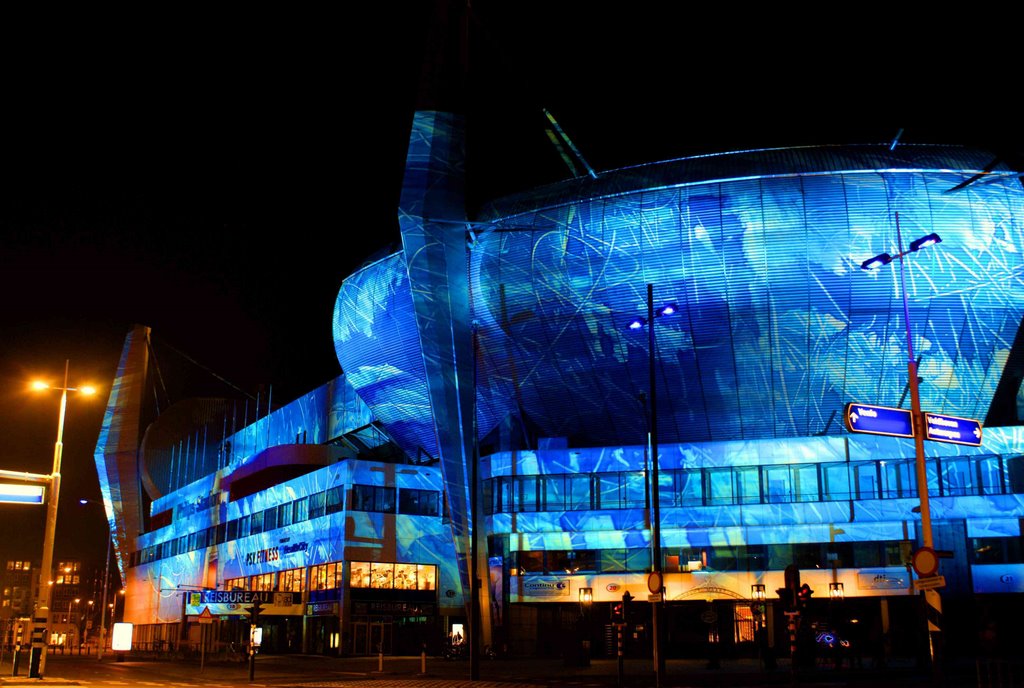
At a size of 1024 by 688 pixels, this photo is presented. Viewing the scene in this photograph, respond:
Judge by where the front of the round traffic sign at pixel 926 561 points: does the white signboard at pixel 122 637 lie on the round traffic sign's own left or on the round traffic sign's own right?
on the round traffic sign's own right

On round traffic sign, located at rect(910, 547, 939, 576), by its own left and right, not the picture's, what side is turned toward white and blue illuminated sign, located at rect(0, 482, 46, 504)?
right

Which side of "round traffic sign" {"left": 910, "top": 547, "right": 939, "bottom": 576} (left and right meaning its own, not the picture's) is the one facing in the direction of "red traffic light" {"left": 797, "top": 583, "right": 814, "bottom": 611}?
right

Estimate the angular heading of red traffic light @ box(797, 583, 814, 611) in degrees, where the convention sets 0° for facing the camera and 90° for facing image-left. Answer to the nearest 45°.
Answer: approximately 0°

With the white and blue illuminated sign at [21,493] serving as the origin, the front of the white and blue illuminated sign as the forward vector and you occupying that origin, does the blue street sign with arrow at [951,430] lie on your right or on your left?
on your left

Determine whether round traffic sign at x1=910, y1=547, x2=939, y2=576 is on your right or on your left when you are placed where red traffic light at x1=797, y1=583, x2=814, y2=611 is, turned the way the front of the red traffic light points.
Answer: on your left

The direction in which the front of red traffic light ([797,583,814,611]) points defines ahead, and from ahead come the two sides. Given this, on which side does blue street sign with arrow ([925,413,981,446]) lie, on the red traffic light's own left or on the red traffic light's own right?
on the red traffic light's own left
